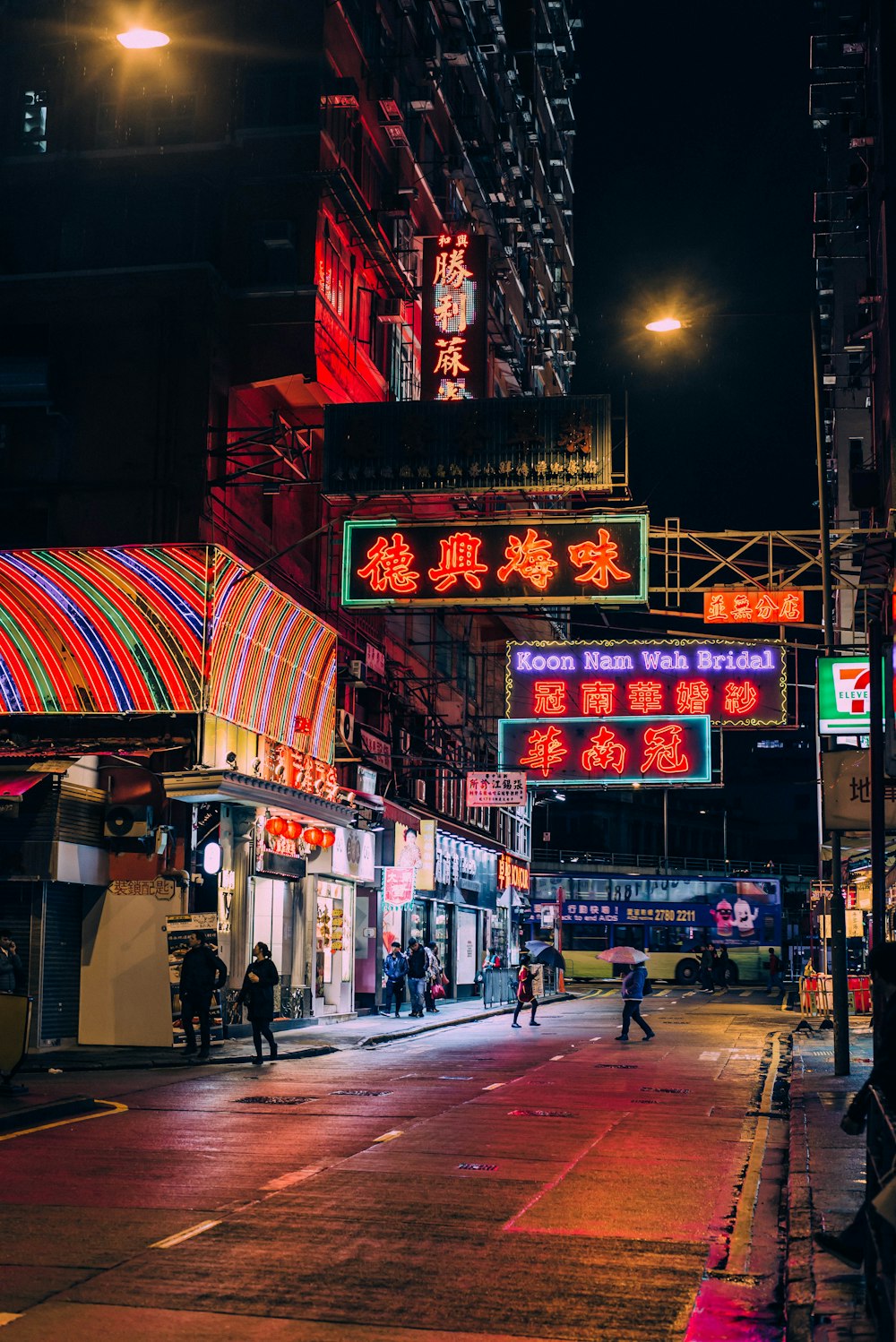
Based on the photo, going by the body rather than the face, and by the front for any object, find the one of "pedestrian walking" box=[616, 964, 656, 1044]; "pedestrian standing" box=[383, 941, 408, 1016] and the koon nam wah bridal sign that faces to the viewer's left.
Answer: "pedestrian walking" box=[616, 964, 656, 1044]

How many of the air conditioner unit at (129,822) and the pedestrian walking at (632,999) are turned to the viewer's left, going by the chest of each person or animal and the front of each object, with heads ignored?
1

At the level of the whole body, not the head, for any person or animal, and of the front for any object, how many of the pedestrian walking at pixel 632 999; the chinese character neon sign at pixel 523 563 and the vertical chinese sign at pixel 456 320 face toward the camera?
2

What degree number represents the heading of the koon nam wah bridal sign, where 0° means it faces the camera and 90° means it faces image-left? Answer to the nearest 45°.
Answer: approximately 0°

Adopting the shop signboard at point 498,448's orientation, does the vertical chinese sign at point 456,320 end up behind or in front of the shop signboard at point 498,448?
behind

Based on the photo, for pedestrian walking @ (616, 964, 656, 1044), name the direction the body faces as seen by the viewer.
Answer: to the viewer's left
